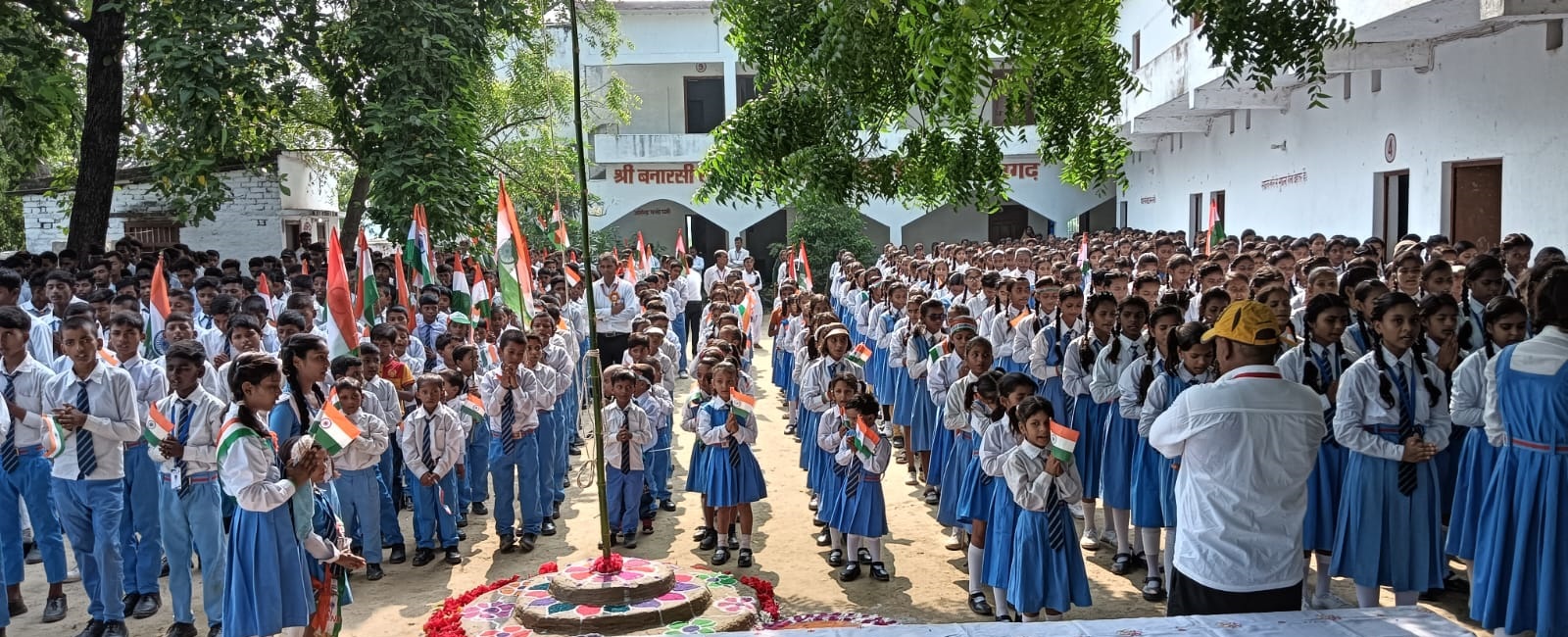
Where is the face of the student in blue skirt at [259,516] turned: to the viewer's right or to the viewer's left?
to the viewer's right

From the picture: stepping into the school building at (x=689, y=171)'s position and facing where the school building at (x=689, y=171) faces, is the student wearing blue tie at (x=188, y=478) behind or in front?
in front

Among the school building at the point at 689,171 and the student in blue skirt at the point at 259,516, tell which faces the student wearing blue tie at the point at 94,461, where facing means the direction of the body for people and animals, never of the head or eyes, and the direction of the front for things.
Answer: the school building

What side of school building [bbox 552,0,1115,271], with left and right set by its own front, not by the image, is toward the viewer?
front

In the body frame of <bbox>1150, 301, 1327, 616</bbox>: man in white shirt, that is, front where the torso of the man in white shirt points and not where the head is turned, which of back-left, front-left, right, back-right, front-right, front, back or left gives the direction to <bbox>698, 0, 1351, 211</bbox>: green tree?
front

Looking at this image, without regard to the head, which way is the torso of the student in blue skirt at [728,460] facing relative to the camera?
toward the camera

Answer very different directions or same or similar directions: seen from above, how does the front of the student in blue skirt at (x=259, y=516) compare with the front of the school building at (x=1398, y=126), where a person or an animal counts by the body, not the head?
very different directions

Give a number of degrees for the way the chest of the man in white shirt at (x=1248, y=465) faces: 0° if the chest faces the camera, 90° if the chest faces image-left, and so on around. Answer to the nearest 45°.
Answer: approximately 135°

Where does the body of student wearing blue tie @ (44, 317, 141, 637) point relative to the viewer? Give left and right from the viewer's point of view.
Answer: facing the viewer

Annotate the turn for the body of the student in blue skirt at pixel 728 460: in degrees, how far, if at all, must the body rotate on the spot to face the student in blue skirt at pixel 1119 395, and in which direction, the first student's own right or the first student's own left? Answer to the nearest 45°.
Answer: approximately 90° to the first student's own left

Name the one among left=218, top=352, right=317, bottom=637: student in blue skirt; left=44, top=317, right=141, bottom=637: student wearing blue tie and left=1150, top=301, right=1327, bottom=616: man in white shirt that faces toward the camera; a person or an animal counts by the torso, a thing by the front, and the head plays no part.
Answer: the student wearing blue tie

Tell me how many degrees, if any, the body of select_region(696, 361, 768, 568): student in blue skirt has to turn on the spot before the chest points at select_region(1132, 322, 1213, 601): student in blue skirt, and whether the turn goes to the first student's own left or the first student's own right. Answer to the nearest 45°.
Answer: approximately 45° to the first student's own left
